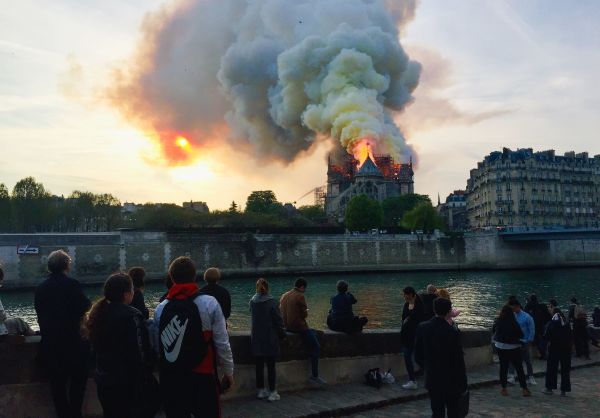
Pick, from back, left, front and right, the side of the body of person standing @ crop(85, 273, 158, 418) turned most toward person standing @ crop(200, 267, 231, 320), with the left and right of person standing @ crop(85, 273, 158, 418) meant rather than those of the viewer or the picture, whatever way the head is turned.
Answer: front

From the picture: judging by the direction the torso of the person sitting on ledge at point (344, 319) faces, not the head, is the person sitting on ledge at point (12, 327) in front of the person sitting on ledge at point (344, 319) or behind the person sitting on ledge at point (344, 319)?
behind

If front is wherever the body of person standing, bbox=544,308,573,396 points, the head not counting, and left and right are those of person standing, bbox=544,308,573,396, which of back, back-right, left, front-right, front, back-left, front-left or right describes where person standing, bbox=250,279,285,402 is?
back-left

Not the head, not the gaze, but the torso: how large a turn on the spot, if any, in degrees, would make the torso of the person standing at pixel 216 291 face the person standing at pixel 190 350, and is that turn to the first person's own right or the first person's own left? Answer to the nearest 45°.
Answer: approximately 180°

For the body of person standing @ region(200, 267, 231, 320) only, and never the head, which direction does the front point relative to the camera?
away from the camera

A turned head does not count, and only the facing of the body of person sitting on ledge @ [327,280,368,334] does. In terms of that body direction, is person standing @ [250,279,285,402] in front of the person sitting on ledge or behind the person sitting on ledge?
behind

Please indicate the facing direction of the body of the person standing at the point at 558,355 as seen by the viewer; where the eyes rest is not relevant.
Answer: away from the camera

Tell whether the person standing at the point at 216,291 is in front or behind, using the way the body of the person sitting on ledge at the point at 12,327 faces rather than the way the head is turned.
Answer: in front

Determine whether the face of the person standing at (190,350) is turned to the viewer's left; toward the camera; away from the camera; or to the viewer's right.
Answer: away from the camera

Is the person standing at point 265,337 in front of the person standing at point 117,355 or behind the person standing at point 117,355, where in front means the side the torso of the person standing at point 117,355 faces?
in front

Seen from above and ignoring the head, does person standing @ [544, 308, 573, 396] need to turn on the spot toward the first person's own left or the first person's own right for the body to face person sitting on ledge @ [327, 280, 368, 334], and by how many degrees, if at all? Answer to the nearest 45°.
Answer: approximately 135° to the first person's own left
